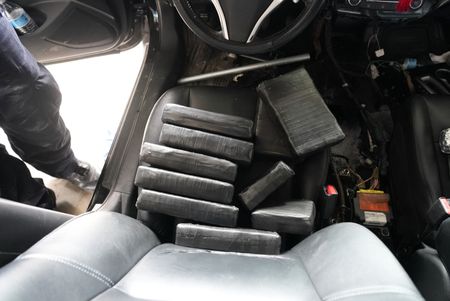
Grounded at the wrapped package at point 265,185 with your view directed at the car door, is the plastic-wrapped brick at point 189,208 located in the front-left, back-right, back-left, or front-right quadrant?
front-left

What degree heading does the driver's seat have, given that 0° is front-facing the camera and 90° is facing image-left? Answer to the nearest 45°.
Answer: approximately 180°

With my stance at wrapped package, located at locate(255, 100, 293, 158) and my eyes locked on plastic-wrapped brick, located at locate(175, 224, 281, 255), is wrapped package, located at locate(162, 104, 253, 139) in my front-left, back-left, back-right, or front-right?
front-right

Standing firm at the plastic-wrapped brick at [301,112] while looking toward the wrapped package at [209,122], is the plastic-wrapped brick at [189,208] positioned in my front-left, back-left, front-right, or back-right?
front-left

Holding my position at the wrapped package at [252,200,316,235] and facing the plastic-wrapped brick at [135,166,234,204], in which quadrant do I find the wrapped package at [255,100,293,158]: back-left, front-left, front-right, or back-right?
front-right

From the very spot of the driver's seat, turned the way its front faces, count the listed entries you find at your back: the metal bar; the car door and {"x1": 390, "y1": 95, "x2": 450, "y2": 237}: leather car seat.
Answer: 0

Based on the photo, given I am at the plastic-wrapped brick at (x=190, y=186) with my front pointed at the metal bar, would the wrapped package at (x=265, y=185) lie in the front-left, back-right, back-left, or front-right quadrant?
front-right

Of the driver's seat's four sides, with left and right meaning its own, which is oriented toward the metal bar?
front
